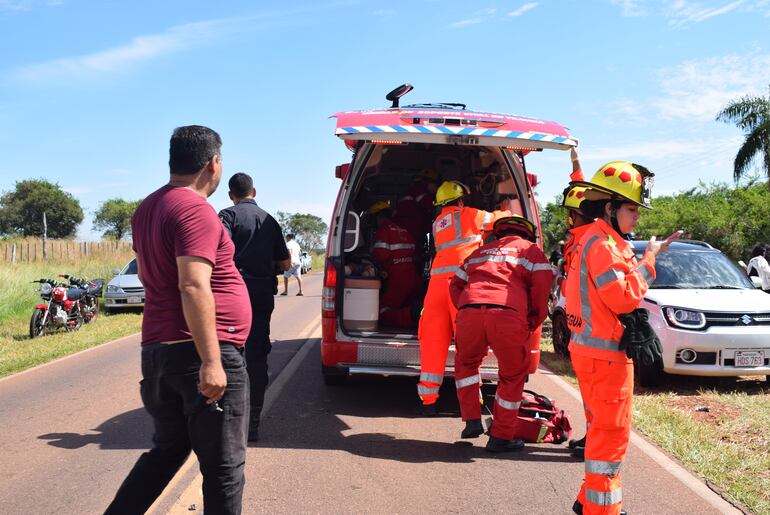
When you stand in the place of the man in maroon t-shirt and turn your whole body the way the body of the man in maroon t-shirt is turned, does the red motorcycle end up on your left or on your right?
on your left

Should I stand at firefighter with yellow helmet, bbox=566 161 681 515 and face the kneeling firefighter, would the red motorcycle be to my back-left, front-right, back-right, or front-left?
front-left

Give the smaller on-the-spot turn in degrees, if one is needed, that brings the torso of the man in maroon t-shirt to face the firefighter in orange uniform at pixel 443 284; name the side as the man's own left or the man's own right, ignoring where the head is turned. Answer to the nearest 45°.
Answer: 0° — they already face them

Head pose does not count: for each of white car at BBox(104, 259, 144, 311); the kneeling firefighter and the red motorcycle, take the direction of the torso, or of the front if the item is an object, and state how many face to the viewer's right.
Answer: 0

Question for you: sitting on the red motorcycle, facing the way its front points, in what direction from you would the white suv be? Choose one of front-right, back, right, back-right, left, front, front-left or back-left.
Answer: left

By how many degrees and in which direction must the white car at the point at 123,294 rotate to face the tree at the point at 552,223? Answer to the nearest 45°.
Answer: approximately 135° to its left

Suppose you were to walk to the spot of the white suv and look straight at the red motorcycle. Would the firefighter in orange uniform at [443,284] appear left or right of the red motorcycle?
left

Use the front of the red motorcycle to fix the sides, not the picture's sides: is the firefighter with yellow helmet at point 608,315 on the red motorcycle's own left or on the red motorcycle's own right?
on the red motorcycle's own left

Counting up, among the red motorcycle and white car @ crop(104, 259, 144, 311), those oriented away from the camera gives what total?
0

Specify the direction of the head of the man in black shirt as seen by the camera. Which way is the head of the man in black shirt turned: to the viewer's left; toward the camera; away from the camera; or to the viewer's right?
away from the camera

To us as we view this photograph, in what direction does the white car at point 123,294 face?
facing the viewer and to the left of the viewer

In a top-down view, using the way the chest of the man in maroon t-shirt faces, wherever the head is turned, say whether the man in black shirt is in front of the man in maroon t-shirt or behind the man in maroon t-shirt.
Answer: in front

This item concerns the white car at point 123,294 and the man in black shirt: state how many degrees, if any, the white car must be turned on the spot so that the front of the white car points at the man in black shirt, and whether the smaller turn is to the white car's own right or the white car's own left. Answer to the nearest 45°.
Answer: approximately 45° to the white car's own left

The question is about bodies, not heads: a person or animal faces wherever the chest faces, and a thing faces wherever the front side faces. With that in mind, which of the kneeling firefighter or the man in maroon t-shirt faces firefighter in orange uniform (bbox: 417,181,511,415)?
the man in maroon t-shirt
